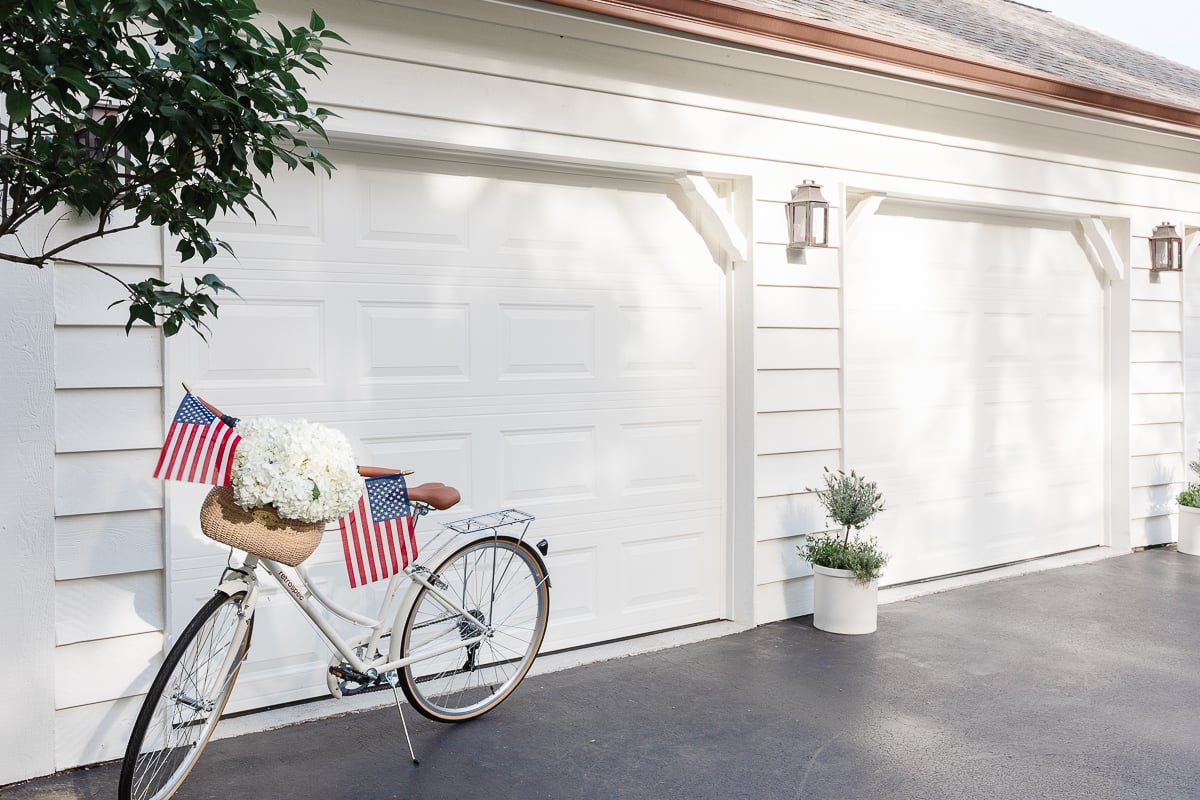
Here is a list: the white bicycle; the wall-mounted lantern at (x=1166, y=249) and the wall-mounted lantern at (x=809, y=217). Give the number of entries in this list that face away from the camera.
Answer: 0

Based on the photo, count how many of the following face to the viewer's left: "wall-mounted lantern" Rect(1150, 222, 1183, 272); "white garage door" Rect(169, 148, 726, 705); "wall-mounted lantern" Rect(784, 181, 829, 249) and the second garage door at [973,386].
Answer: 0

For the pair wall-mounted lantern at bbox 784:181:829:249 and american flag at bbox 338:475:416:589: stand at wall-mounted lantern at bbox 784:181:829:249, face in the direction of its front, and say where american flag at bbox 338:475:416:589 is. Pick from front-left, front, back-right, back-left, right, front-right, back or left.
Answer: right

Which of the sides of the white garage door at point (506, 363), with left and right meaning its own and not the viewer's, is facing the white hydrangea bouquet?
right

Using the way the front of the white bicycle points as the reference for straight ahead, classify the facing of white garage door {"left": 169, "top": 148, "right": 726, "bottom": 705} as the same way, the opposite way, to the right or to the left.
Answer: to the left

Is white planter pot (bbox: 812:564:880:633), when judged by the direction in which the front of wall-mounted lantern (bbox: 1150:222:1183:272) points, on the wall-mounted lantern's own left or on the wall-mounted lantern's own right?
on the wall-mounted lantern's own right

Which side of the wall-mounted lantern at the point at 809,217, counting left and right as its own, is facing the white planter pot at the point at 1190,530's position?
left

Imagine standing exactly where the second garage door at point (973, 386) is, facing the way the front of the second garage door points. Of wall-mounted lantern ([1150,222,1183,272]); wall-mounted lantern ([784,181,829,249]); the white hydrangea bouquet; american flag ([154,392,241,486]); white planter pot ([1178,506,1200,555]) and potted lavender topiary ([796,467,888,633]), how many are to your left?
2

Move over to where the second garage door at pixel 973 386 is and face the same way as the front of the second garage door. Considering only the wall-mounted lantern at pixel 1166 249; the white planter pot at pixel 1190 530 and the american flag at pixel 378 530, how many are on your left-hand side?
2

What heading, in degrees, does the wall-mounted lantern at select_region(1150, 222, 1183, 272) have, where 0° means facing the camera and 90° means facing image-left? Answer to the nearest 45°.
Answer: approximately 315°

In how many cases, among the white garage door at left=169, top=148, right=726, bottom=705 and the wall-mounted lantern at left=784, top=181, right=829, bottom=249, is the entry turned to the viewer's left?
0

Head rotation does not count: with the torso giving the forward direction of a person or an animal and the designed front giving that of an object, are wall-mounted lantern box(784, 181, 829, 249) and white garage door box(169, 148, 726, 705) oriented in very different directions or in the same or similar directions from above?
same or similar directions

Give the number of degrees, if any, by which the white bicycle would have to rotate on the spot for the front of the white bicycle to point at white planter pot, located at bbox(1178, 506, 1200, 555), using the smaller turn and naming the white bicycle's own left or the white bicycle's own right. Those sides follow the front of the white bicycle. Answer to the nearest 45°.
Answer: approximately 135° to the white bicycle's own left

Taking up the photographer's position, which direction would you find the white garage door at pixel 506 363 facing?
facing the viewer and to the right of the viewer
